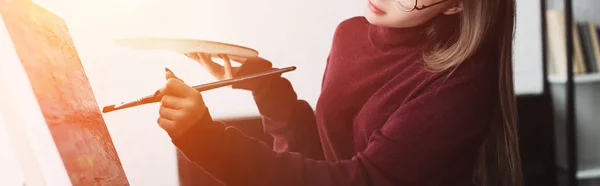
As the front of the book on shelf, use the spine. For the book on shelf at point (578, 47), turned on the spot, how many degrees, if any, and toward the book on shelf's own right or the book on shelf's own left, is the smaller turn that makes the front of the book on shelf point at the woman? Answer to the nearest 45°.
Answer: approximately 45° to the book on shelf's own right

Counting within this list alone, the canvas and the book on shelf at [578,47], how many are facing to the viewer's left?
0

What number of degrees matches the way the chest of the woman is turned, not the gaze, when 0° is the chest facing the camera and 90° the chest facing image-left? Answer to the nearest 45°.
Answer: approximately 45°

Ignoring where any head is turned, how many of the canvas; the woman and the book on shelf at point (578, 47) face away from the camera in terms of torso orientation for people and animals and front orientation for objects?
0

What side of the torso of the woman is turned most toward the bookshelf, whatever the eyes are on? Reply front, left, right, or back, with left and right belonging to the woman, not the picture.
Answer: back

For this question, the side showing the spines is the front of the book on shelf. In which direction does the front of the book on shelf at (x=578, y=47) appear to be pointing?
toward the camera

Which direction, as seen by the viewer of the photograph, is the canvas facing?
facing the viewer and to the right of the viewer

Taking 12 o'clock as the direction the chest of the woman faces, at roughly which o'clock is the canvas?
The canvas is roughly at 1 o'clock from the woman.

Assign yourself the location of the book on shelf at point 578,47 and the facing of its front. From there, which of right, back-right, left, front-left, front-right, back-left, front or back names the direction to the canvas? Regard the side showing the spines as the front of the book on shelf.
front-right
